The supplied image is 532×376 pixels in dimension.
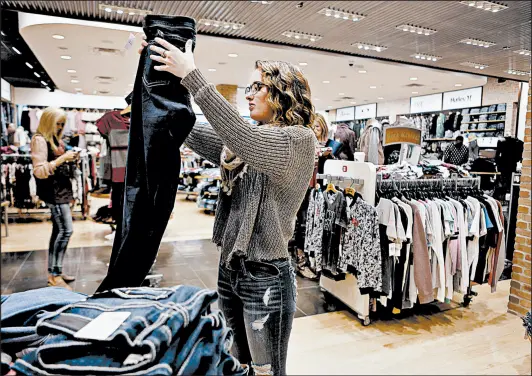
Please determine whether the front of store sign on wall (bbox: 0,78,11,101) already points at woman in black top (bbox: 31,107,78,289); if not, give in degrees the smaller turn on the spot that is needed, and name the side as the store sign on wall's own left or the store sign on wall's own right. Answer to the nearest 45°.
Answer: approximately 45° to the store sign on wall's own right

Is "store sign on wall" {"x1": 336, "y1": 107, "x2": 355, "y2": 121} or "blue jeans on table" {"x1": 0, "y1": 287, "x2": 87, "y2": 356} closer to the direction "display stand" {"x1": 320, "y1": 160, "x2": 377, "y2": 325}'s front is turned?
the blue jeans on table

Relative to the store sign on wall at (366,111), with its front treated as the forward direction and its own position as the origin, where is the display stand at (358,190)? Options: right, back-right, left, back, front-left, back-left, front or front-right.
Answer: front-left

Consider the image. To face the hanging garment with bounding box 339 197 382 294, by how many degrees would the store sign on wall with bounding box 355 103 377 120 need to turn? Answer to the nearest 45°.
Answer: approximately 45° to its left

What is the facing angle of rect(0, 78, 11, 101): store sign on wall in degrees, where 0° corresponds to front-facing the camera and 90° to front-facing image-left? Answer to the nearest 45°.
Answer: approximately 315°

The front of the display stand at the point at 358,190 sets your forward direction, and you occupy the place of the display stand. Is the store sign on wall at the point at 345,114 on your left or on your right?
on your right

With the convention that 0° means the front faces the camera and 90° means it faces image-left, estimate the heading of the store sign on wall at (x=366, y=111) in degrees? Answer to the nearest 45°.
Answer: approximately 45°

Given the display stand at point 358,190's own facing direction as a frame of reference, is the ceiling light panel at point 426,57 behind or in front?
behind

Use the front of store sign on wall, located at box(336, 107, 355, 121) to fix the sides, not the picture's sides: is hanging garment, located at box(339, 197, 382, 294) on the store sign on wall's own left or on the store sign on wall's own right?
on the store sign on wall's own left

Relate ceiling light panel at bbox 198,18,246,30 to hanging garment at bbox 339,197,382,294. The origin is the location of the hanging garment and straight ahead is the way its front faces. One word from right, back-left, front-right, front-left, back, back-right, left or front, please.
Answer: right

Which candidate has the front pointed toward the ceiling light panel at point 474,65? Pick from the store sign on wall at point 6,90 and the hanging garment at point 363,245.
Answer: the store sign on wall

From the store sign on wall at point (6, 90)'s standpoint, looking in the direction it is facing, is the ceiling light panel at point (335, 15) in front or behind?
in front

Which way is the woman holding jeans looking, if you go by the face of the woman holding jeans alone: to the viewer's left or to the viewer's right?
to the viewer's left

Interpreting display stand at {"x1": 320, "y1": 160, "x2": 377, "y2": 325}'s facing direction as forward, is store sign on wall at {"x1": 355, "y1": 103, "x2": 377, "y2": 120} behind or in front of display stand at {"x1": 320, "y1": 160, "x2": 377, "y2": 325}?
behind
